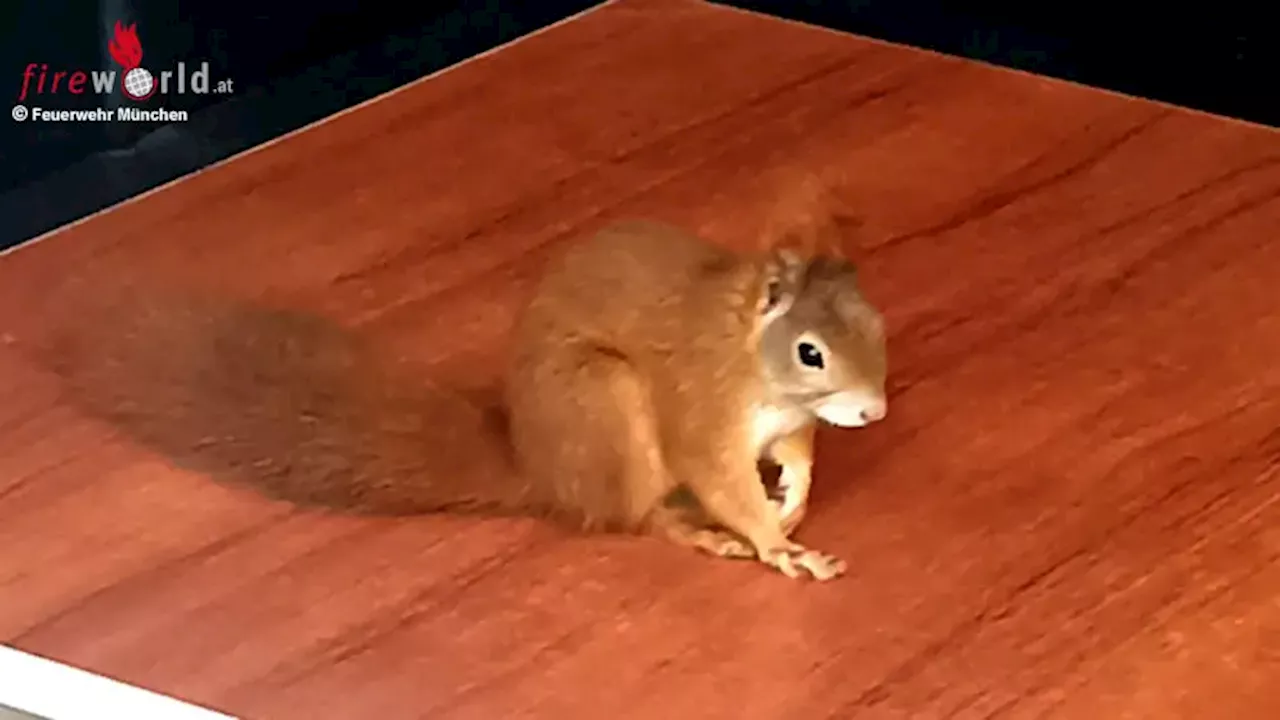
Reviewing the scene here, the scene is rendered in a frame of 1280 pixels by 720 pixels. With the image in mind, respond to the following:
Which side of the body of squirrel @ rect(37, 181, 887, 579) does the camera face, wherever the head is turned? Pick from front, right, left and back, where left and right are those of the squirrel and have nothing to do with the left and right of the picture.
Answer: right
